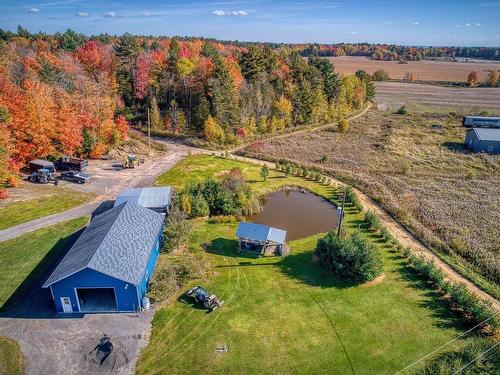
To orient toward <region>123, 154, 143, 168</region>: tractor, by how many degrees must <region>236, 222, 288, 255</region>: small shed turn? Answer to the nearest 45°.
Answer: approximately 135° to its right

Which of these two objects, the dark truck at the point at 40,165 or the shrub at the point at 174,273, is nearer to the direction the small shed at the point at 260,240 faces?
the shrub

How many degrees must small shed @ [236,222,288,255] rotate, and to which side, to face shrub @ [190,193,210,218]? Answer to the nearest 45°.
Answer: approximately 135° to its right

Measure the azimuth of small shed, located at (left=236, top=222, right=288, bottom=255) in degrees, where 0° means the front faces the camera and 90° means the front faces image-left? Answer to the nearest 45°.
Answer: approximately 0°

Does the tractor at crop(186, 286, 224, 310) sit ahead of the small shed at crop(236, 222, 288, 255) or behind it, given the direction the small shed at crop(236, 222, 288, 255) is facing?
ahead

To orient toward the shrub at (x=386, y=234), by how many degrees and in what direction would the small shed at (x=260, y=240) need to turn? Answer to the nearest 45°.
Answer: approximately 90° to its left

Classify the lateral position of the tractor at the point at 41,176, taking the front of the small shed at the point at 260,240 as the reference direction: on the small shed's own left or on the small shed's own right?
on the small shed's own right

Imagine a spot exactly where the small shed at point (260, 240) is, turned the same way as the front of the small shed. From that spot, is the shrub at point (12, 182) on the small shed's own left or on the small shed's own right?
on the small shed's own right

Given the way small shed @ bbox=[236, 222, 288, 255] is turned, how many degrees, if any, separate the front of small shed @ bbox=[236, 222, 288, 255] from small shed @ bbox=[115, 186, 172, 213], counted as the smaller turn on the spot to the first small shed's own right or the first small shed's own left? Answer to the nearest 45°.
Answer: approximately 135° to the first small shed's own right
